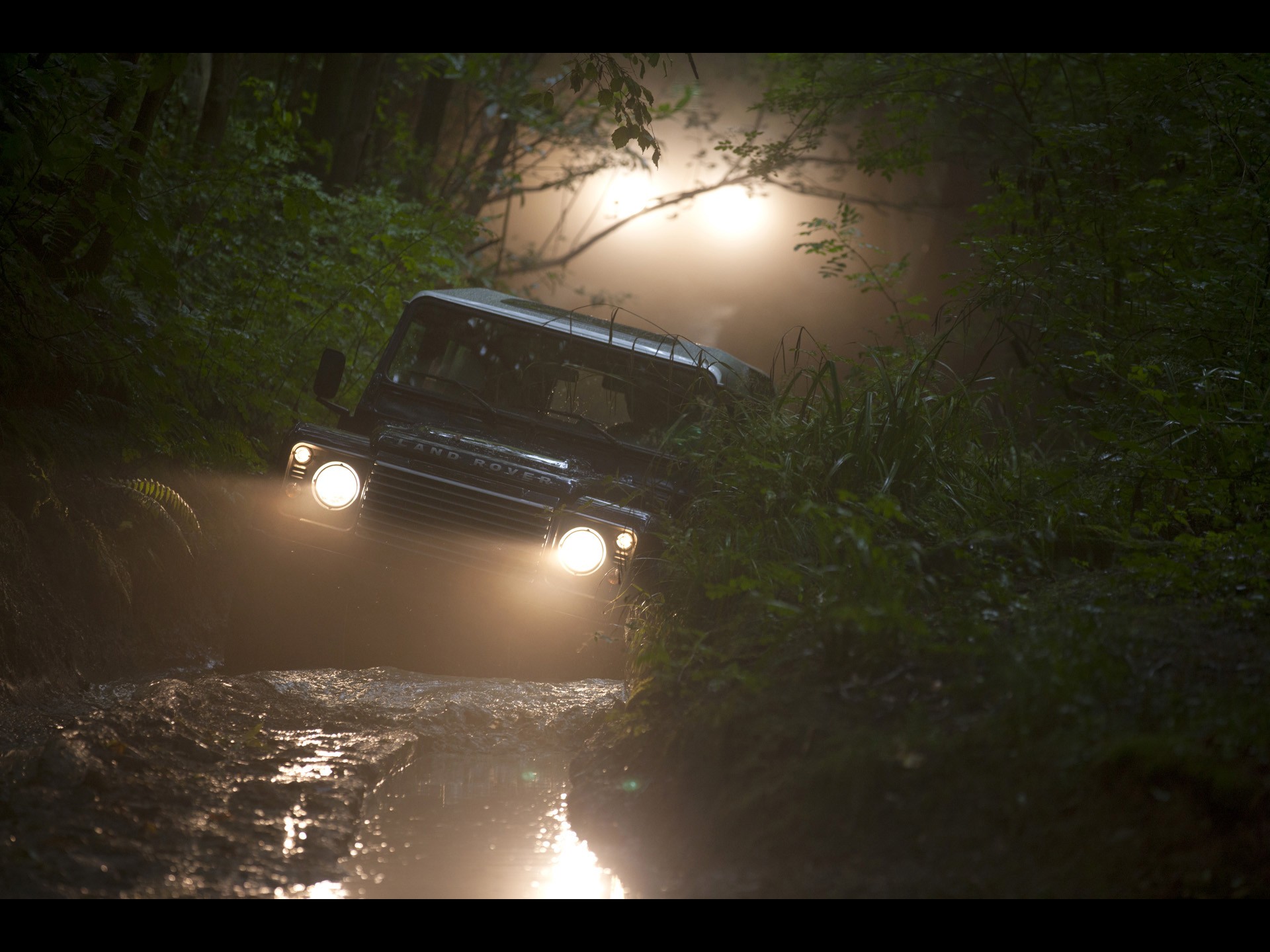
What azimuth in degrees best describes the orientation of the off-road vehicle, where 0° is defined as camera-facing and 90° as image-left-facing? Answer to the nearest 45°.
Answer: approximately 0°

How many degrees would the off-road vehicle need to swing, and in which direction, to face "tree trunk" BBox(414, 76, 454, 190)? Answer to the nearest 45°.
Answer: approximately 180°

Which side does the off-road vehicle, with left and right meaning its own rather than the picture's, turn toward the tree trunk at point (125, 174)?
right

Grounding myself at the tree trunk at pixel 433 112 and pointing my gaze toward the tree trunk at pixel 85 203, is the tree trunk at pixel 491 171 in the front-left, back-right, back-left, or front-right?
back-left

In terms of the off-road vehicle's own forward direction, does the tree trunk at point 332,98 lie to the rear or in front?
to the rear

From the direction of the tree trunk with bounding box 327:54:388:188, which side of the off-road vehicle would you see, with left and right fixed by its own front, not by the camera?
back

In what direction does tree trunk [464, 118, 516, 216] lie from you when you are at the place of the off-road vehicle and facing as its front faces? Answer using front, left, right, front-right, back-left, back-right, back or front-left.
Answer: back

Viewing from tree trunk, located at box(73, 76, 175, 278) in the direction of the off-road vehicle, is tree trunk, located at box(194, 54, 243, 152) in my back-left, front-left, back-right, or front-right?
back-left
